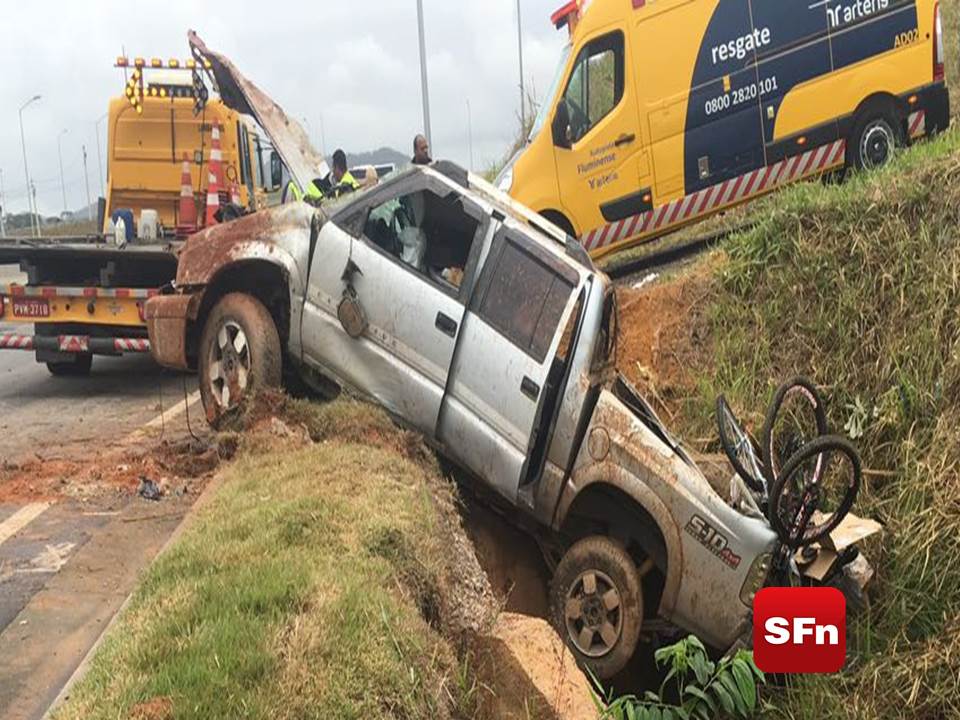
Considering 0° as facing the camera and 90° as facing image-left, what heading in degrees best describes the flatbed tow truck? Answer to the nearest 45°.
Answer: approximately 180°

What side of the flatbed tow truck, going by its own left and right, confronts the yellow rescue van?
right

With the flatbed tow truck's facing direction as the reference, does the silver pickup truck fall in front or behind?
behind

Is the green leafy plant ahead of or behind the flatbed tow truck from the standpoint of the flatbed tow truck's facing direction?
behind

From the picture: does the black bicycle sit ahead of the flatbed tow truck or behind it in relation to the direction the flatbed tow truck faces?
behind
